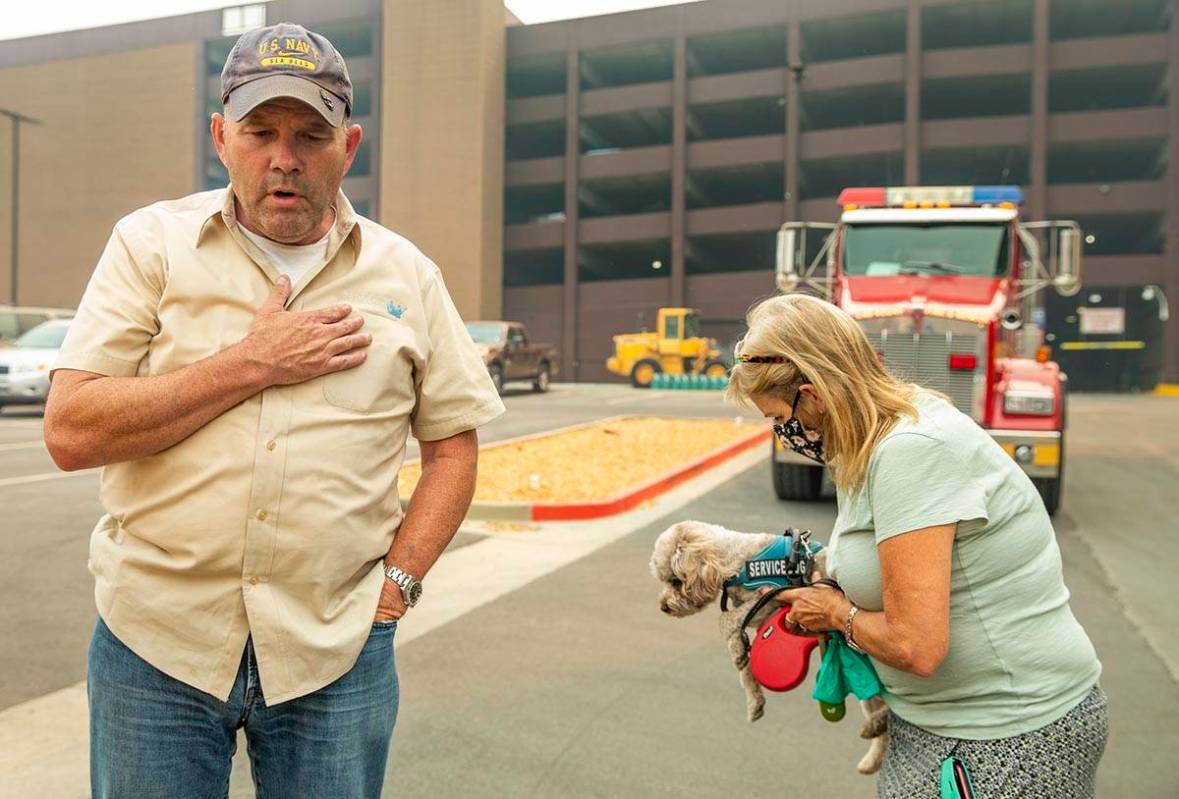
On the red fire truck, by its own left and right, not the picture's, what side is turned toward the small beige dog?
front

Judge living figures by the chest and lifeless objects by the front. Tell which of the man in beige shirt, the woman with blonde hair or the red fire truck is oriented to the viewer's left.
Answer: the woman with blonde hair

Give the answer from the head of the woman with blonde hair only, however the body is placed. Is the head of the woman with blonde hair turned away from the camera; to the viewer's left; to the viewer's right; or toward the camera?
to the viewer's left

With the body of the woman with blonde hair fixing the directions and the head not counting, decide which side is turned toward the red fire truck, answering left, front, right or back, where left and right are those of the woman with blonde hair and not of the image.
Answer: right

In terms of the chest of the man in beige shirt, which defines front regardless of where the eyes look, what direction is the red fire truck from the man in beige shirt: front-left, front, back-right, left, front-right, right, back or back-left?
back-left

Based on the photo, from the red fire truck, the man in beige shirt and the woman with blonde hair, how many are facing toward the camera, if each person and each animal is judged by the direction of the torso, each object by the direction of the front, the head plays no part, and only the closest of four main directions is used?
2

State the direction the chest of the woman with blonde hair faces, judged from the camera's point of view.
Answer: to the viewer's left

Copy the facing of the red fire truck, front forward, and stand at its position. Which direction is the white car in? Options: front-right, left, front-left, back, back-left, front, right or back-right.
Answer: right

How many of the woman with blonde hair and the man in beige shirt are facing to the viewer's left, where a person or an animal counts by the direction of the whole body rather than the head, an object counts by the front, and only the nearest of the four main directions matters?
1

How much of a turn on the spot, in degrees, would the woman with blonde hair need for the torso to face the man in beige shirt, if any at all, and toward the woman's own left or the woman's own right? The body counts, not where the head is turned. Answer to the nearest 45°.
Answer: approximately 45° to the woman's own left

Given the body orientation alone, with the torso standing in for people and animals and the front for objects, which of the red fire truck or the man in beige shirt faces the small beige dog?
the red fire truck
